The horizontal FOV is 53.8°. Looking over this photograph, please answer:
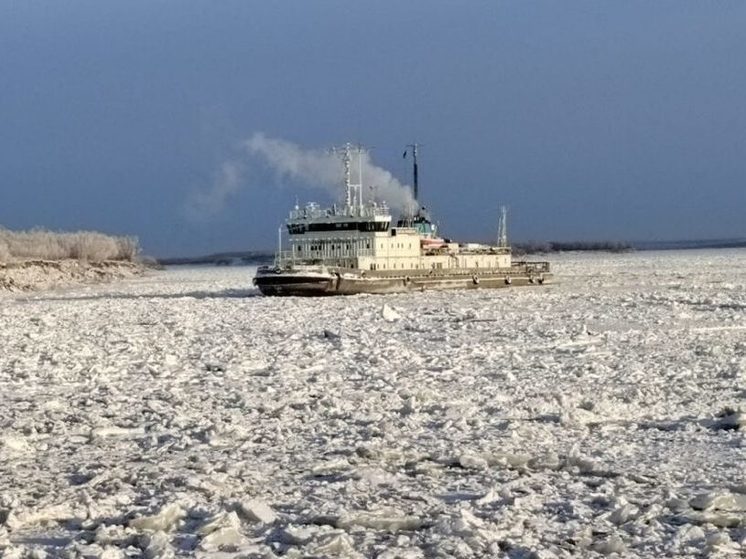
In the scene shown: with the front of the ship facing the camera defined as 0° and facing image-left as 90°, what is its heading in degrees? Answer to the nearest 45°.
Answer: approximately 45°

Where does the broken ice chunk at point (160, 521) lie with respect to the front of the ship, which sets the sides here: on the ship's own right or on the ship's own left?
on the ship's own left

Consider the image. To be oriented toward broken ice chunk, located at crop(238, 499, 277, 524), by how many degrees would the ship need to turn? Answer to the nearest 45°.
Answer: approximately 45° to its left
